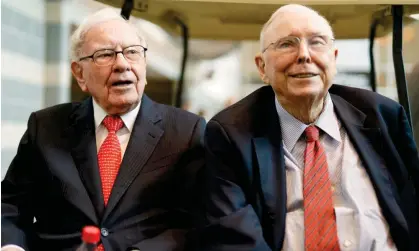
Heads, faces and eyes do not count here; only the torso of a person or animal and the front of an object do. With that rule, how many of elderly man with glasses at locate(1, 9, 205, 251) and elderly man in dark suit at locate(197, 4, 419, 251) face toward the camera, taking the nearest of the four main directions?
2

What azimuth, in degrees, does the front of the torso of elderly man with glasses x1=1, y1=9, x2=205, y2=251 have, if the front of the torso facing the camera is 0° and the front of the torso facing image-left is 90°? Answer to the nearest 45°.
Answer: approximately 0°

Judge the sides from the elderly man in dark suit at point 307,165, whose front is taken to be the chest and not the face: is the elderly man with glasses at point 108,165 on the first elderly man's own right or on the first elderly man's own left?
on the first elderly man's own right

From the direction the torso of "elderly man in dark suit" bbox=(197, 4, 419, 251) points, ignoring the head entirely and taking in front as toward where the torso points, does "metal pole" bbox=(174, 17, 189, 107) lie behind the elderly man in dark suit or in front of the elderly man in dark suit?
behind

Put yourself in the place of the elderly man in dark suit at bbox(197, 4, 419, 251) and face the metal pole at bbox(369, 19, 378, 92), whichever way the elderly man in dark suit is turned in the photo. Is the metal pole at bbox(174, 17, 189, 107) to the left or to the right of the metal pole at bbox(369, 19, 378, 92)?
left

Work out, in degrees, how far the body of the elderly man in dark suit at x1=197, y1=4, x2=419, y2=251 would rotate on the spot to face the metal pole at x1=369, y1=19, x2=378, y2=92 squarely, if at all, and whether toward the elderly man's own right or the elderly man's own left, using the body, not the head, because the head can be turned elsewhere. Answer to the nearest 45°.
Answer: approximately 180°

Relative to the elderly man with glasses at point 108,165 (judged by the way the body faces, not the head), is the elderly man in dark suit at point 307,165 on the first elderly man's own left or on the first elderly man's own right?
on the first elderly man's own left

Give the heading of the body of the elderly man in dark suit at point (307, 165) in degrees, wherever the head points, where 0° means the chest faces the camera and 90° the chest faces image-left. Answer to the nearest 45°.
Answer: approximately 0°
